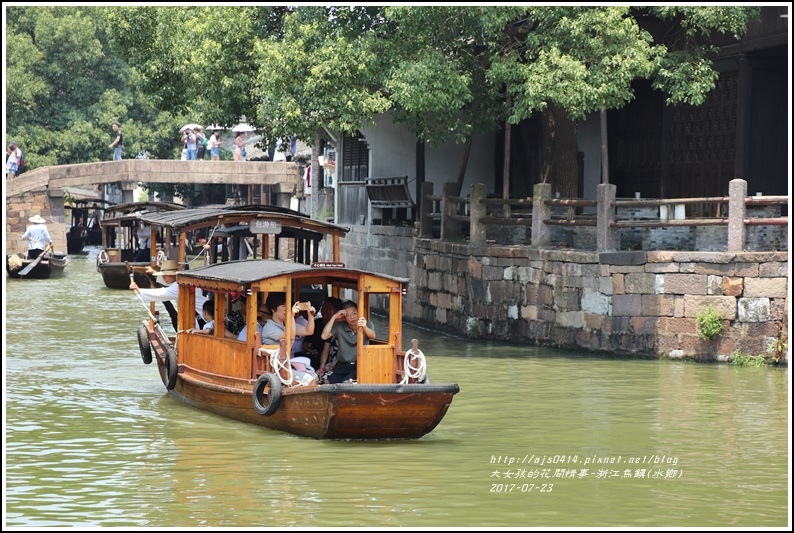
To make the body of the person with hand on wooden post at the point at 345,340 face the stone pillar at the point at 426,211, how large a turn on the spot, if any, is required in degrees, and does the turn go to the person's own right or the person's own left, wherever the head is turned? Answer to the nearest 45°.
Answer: approximately 180°

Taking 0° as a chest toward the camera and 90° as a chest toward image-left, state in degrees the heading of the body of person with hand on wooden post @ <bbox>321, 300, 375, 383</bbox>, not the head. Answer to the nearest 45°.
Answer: approximately 0°

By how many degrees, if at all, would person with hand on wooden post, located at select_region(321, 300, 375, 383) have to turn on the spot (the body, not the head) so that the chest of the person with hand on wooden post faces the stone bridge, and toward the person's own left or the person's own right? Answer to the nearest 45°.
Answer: approximately 180°

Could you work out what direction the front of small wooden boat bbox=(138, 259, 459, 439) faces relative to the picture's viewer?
facing the viewer and to the right of the viewer

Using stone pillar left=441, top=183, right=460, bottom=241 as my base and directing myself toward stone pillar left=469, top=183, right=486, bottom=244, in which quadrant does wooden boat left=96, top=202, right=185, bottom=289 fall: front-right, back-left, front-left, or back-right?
back-right

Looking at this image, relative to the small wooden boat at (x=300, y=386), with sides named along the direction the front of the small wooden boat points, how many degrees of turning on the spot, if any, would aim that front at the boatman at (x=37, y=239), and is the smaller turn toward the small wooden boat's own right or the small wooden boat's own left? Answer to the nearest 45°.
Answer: approximately 135° to the small wooden boat's own left

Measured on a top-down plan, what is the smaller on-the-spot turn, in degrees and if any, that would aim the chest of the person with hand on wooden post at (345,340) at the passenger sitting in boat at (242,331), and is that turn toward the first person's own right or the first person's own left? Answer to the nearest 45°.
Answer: approximately 135° to the first person's own right

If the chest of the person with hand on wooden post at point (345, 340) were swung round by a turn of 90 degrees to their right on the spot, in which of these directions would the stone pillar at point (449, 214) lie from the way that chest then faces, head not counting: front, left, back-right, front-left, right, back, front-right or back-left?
right

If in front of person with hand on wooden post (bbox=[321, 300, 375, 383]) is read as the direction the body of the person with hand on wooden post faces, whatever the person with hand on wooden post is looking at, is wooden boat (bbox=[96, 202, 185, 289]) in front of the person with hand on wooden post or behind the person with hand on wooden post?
behind

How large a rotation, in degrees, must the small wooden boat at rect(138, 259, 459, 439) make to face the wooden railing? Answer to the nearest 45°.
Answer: approximately 90° to its left

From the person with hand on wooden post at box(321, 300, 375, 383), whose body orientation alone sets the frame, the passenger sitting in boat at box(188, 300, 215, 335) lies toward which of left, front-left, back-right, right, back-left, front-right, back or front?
back-right

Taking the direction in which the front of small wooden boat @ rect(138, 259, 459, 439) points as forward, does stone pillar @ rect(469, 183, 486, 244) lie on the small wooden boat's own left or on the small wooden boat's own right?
on the small wooden boat's own left
